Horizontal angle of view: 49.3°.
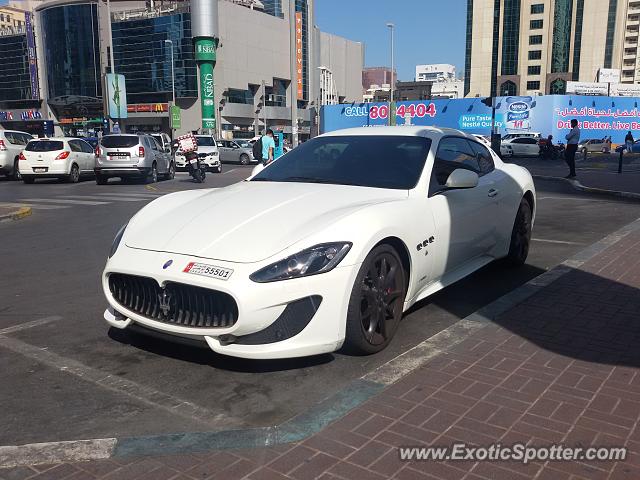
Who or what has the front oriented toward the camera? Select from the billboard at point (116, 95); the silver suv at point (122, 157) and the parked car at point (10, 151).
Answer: the billboard

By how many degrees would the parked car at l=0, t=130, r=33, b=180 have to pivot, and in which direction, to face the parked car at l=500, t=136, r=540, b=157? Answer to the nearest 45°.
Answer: approximately 45° to its right

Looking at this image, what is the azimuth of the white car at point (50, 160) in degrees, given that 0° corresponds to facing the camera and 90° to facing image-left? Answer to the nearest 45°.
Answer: approximately 225°

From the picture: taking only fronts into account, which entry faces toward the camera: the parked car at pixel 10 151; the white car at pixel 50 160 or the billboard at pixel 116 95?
the billboard

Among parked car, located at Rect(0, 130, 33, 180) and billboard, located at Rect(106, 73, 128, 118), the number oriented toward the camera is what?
1

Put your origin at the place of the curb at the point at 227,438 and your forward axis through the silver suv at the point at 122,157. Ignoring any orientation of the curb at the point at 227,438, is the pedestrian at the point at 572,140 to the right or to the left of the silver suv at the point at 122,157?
right

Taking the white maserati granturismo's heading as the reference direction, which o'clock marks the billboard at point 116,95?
The billboard is roughly at 4 o'clock from the white maserati granturismo.

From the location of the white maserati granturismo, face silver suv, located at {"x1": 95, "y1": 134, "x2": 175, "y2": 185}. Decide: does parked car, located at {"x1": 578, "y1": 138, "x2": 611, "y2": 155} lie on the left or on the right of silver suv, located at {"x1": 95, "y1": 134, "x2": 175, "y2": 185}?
right

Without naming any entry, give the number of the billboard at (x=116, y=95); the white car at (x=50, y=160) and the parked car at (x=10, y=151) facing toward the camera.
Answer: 1

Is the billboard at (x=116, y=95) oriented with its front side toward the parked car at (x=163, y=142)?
yes

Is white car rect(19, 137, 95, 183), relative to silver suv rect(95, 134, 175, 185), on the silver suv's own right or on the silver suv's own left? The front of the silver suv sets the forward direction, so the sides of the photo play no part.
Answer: on the silver suv's own left

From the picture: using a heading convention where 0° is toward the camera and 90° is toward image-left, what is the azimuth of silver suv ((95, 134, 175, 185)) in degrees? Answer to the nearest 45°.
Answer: approximately 225°

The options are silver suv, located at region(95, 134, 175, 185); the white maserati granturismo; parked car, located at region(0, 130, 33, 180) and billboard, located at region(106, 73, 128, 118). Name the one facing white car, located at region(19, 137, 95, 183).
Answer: the billboard

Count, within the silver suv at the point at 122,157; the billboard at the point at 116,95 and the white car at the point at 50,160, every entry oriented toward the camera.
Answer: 1

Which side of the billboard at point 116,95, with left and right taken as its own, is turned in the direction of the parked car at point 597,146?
left

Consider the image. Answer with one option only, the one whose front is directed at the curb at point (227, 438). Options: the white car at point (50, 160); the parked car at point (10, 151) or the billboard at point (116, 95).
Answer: the billboard

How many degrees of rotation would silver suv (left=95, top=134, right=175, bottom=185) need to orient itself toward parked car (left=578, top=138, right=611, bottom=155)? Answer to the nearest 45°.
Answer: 0° — it already faces it

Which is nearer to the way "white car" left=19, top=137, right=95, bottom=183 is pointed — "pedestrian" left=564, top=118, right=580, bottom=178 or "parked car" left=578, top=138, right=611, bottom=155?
the parked car
